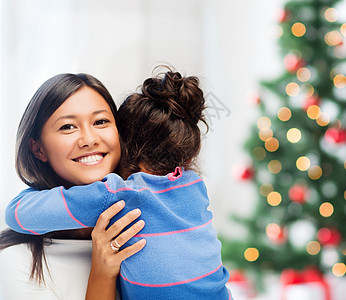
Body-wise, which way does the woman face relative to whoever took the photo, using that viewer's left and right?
facing the viewer and to the right of the viewer

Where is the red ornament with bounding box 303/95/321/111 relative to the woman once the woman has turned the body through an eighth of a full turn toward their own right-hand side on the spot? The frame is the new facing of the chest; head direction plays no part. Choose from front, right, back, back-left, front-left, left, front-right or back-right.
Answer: back-left

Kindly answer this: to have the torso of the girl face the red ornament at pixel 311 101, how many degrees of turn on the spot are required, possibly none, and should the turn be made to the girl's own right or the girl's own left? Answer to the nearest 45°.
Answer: approximately 90° to the girl's own right

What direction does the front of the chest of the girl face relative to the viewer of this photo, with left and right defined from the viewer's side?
facing away from the viewer and to the left of the viewer

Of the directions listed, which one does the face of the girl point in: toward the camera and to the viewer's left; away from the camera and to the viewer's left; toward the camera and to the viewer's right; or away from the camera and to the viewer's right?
away from the camera and to the viewer's left

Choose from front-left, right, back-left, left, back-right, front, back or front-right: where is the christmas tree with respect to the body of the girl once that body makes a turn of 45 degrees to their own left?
back-right

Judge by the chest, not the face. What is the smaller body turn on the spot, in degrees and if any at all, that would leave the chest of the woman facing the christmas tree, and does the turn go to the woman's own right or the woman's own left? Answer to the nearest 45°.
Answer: approximately 90° to the woman's own left
